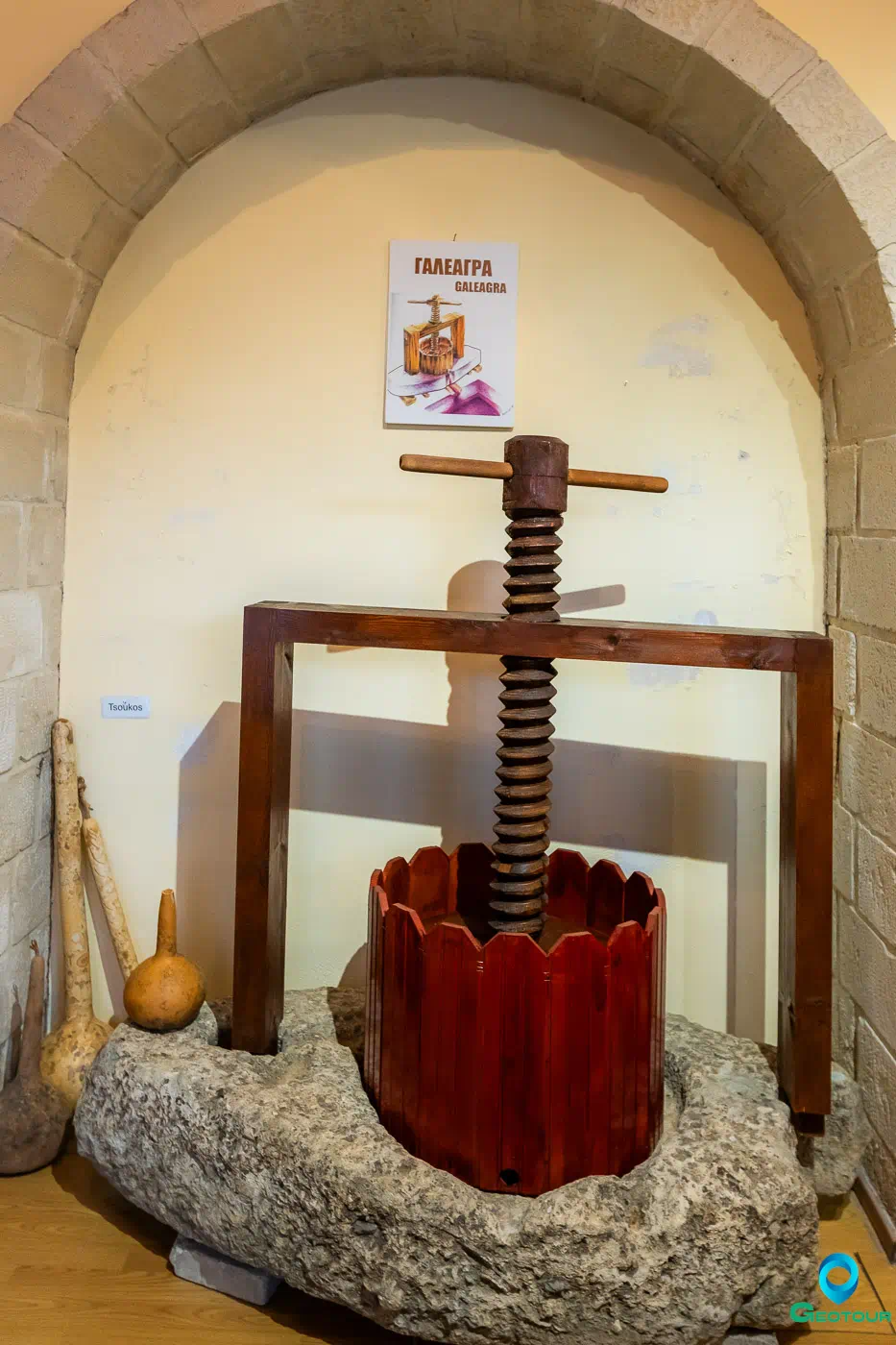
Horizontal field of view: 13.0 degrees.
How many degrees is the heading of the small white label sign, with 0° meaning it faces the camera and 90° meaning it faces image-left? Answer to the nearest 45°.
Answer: approximately 0°

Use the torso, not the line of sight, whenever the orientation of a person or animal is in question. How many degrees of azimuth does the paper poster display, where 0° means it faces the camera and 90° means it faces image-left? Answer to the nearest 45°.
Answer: approximately 0°

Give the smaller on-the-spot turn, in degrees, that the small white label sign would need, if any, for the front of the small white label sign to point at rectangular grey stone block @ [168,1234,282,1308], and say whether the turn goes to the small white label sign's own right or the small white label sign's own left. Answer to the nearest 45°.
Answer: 0° — it already faces it

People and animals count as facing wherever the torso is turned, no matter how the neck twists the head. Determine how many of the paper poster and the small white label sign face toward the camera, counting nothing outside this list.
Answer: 2
